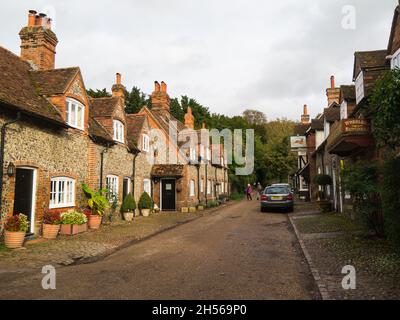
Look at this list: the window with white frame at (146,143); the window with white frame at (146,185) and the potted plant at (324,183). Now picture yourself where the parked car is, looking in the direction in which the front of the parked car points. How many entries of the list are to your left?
2

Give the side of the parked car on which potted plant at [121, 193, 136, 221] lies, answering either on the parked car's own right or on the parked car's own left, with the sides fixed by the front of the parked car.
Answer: on the parked car's own left

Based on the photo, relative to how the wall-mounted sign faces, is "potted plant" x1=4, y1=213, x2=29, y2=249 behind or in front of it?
in front

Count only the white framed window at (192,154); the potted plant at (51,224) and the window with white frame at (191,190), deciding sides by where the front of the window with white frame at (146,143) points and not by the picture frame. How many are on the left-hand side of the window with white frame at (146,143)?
2

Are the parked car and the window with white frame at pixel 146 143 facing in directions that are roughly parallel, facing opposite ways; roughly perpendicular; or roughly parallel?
roughly perpendicular

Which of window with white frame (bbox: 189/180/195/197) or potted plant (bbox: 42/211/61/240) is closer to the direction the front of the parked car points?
the window with white frame

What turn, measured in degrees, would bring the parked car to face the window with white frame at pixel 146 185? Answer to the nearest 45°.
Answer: approximately 90° to its left

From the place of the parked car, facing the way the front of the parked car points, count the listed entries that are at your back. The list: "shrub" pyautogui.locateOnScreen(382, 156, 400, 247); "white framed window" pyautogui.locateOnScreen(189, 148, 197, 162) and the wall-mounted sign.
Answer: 1

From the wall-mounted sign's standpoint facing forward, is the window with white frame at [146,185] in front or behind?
in front

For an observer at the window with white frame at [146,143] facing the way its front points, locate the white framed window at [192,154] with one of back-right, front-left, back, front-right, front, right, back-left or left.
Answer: left

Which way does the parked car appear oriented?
away from the camera

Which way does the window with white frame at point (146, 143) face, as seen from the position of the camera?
facing the viewer and to the right of the viewer
